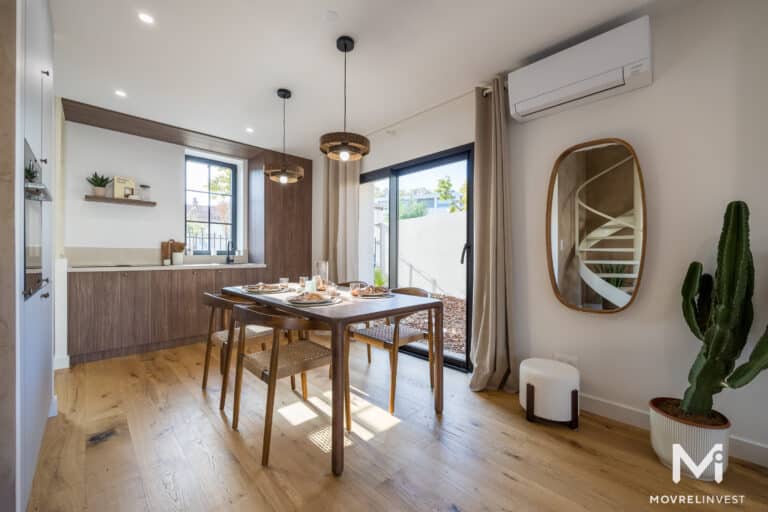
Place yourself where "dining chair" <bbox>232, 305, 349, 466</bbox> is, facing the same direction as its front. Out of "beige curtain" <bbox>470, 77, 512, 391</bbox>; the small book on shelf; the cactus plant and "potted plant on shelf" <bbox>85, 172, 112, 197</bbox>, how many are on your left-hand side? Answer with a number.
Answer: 2

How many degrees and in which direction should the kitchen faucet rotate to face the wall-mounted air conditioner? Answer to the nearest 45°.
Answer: approximately 45° to its left

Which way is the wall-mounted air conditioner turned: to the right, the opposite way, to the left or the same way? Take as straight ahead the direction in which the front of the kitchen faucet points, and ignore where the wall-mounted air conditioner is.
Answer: to the right

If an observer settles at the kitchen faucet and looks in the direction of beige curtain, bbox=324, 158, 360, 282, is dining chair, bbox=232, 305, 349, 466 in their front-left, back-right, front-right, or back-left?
front-right

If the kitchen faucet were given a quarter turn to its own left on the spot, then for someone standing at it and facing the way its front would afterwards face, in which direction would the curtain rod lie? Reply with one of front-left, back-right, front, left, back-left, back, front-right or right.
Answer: front-right

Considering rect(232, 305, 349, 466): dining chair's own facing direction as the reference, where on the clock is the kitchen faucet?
The kitchen faucet is roughly at 10 o'clock from the dining chair.

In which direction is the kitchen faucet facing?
toward the camera

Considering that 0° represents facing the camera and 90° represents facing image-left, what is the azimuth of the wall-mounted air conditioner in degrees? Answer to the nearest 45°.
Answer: approximately 45°

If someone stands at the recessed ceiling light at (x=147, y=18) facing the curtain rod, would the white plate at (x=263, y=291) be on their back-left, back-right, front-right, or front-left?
front-left

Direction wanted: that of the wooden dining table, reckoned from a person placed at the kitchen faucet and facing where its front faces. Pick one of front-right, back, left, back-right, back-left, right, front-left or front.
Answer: front

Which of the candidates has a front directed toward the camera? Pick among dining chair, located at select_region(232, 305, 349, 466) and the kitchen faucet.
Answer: the kitchen faucet

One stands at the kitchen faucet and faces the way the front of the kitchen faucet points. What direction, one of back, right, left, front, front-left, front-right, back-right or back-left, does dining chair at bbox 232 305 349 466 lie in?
front

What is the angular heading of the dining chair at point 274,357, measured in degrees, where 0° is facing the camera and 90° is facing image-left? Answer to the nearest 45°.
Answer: approximately 225°

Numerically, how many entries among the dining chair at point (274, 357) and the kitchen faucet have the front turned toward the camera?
1
